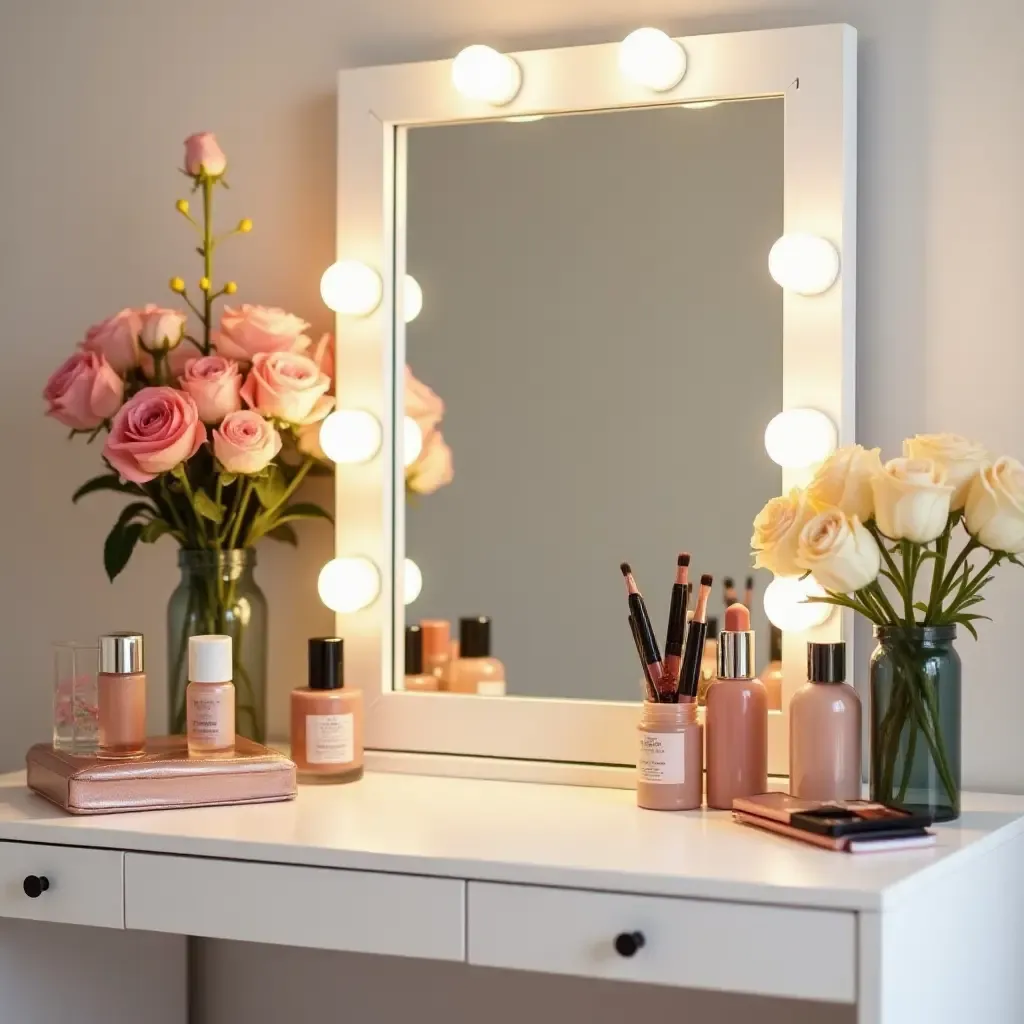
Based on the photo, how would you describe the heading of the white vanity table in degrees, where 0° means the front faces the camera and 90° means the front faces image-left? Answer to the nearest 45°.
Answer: approximately 45°

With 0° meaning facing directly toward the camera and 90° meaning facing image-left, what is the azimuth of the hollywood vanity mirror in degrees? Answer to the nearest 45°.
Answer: approximately 45°
